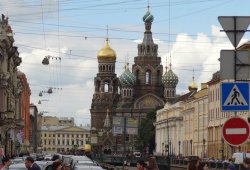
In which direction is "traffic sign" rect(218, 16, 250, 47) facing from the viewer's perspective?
away from the camera

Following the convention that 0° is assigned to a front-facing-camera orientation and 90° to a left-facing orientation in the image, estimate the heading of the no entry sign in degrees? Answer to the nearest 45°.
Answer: approximately 0°

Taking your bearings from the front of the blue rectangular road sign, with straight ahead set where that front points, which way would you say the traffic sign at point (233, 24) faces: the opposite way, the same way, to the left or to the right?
the opposite way

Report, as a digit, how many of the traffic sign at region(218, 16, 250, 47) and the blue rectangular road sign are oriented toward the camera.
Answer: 1
